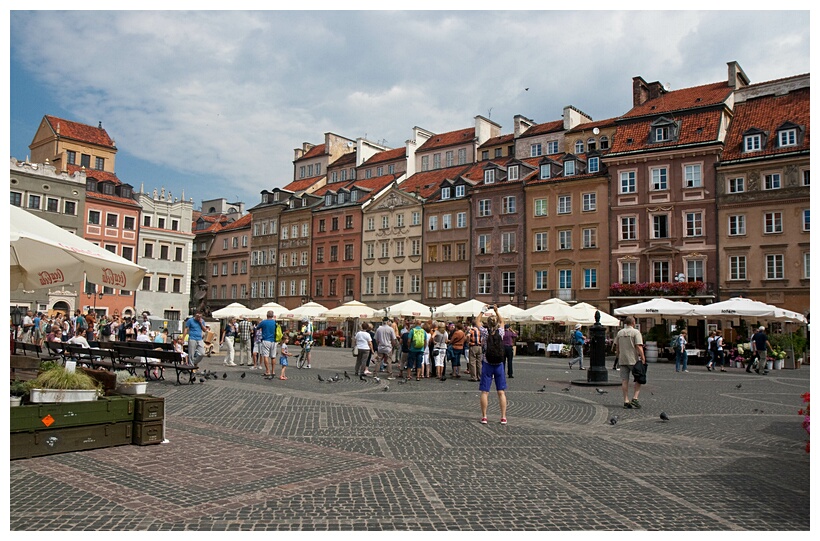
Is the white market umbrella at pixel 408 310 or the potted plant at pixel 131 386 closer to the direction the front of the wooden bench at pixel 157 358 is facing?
the white market umbrella

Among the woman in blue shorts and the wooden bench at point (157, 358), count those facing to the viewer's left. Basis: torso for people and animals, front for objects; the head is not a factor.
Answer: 0

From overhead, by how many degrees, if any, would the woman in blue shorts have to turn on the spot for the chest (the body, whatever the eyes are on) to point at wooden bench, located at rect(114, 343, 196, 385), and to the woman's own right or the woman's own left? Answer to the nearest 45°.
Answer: approximately 45° to the woman's own left

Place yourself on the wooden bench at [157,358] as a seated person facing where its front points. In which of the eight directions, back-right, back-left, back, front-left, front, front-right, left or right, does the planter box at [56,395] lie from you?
back-right

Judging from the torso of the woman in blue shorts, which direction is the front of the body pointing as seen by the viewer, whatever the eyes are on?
away from the camera

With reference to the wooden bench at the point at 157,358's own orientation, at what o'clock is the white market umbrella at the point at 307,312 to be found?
The white market umbrella is roughly at 11 o'clock from the wooden bench.

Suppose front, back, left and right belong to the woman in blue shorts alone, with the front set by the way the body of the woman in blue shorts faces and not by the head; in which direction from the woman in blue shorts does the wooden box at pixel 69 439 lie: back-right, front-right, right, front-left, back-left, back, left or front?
back-left

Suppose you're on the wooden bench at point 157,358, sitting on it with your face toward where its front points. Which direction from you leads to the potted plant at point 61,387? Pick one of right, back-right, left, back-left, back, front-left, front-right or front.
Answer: back-right

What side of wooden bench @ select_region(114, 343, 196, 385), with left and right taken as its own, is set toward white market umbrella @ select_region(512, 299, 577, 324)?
front

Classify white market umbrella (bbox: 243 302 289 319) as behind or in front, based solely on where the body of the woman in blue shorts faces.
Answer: in front

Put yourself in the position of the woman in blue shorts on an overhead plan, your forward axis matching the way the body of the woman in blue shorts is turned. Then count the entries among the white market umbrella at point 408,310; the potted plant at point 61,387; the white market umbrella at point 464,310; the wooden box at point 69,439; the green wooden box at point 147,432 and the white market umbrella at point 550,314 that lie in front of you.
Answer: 3
